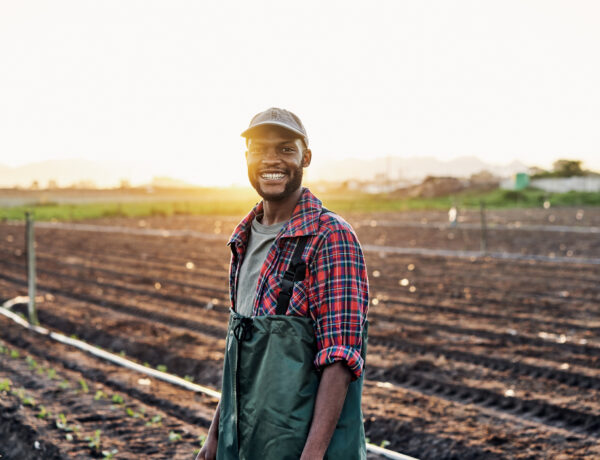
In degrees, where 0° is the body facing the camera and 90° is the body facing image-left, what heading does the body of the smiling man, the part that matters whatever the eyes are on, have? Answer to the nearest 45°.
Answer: approximately 45°

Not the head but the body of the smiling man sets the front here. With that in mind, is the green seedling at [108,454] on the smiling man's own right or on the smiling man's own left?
on the smiling man's own right

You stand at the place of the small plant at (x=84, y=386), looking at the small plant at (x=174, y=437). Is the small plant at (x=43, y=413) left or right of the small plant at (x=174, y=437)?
right

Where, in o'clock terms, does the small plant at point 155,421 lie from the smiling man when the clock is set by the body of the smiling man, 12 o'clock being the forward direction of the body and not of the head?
The small plant is roughly at 4 o'clock from the smiling man.

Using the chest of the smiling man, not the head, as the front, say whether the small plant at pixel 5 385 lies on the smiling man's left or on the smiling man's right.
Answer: on the smiling man's right

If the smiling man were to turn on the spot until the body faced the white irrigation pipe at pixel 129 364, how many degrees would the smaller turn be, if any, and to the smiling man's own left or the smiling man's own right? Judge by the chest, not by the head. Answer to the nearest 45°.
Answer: approximately 135° to the smiling man's own right

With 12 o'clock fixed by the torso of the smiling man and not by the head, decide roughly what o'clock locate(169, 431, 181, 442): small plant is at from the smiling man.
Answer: The small plant is roughly at 4 o'clock from the smiling man.

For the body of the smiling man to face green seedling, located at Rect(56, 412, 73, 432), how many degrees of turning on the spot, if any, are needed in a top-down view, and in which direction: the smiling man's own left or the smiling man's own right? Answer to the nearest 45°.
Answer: approximately 90° to the smiling man's own right

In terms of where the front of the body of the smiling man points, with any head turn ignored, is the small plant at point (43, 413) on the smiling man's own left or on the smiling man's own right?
on the smiling man's own right
